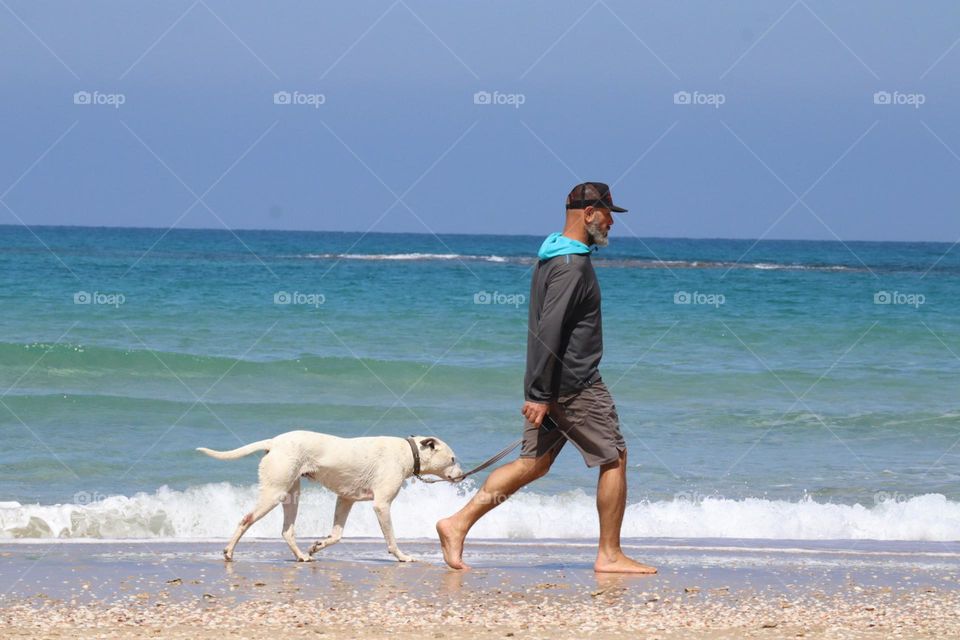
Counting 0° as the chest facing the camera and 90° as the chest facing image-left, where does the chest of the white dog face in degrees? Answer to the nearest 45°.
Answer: approximately 270°

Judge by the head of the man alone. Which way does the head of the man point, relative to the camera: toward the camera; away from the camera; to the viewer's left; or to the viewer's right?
to the viewer's right

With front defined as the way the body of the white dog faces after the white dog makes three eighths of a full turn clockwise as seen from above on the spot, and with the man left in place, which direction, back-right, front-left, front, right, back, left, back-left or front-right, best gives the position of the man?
left

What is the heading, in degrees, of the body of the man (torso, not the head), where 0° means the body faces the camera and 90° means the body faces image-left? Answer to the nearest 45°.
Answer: approximately 270°
